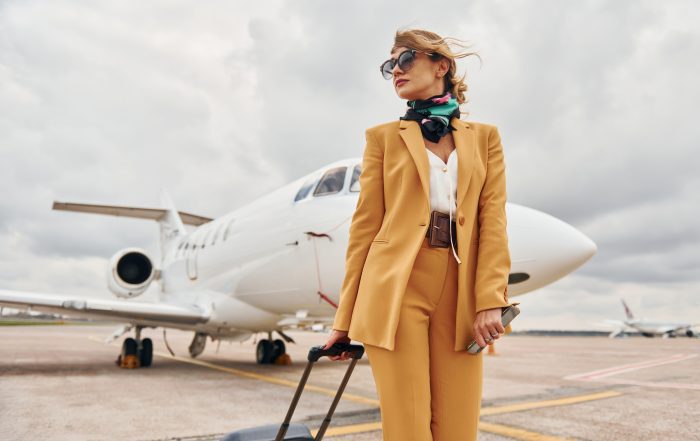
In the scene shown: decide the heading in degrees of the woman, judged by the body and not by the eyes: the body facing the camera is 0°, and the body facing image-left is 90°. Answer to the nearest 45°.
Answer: approximately 0°

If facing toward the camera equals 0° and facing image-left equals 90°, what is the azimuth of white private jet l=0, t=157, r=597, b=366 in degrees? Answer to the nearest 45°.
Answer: approximately 315°

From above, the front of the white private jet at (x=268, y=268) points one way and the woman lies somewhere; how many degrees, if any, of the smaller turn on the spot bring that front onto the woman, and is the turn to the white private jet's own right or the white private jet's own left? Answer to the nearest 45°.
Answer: approximately 45° to the white private jet's own right

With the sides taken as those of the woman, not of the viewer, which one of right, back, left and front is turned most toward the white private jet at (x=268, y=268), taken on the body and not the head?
back
